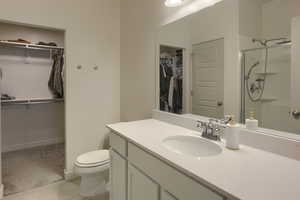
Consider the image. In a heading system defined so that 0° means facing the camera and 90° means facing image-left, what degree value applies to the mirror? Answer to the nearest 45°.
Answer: approximately 45°

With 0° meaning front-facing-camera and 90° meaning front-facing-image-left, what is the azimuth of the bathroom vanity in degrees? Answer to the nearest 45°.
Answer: approximately 45°

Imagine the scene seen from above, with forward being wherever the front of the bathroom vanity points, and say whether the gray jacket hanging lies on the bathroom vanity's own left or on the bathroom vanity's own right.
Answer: on the bathroom vanity's own right

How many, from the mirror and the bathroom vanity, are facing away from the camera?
0

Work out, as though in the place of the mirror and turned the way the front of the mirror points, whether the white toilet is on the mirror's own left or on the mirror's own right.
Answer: on the mirror's own right

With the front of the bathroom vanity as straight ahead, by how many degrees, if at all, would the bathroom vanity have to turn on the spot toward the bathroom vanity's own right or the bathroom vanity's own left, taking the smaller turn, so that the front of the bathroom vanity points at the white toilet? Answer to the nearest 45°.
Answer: approximately 90° to the bathroom vanity's own right

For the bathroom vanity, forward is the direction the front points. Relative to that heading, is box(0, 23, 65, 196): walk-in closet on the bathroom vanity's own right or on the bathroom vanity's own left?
on the bathroom vanity's own right
